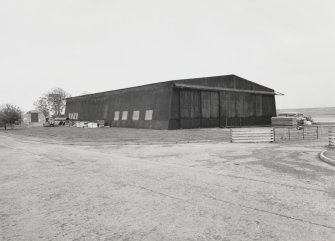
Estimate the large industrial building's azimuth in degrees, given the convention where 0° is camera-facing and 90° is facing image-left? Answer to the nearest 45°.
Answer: approximately 315°

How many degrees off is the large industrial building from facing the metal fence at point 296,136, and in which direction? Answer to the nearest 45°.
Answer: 0° — it already faces it
